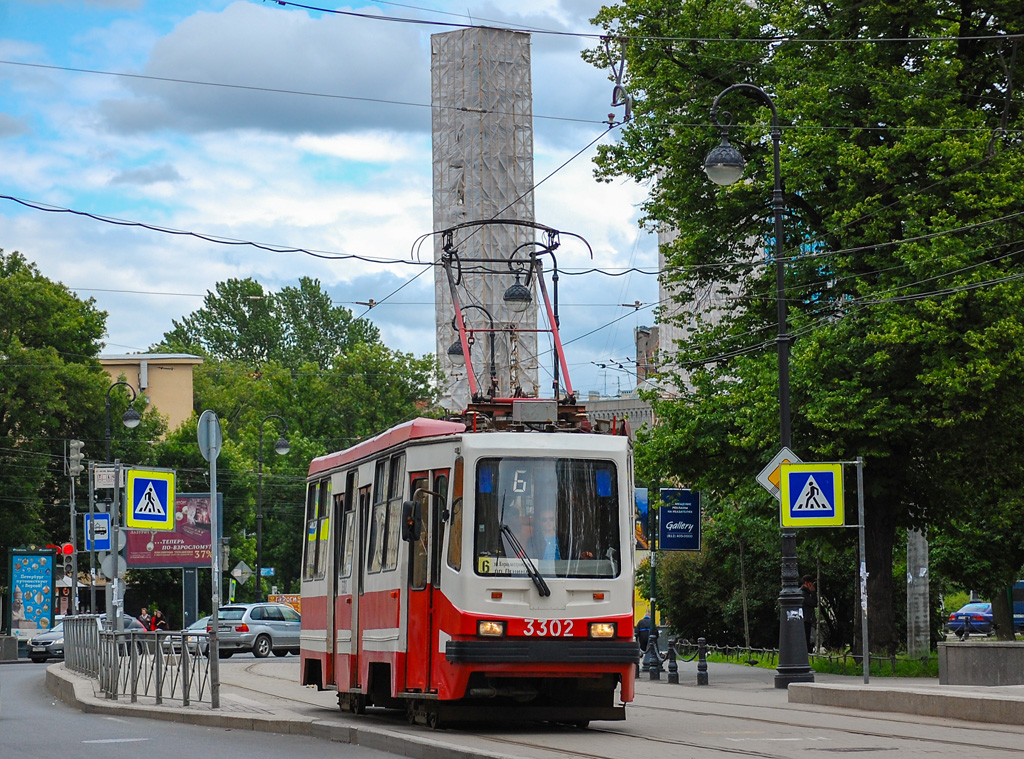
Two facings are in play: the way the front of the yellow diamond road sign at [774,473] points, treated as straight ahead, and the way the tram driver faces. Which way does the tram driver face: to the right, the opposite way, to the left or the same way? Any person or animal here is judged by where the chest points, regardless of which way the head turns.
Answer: the same way

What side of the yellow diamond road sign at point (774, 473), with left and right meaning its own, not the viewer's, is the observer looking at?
front

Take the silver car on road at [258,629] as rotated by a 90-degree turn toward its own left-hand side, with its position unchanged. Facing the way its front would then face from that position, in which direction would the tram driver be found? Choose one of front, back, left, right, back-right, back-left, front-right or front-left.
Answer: back-left

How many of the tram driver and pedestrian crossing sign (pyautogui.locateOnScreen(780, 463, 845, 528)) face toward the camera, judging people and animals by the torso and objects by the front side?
2

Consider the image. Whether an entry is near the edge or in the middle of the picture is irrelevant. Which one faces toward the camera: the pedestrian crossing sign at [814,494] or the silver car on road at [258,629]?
the pedestrian crossing sign

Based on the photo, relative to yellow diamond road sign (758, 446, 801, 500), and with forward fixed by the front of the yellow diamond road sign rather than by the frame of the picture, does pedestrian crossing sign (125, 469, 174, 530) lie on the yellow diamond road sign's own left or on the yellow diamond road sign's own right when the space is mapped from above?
on the yellow diamond road sign's own right

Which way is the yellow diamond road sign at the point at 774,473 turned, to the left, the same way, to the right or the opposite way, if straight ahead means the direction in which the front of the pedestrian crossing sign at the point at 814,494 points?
the same way

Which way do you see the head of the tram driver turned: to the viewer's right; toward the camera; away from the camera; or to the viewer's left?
toward the camera

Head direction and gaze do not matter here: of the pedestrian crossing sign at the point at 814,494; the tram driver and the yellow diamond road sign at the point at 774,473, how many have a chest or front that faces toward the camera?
3

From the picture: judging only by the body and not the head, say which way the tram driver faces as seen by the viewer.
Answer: toward the camera

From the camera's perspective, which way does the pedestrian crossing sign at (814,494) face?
toward the camera
